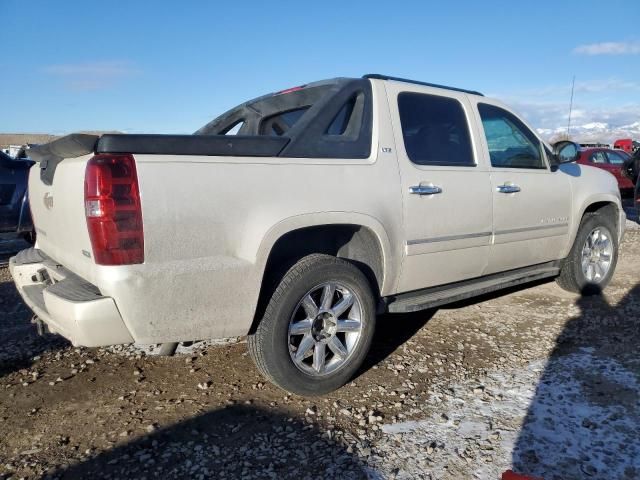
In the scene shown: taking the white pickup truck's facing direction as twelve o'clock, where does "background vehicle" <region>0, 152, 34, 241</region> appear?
The background vehicle is roughly at 9 o'clock from the white pickup truck.

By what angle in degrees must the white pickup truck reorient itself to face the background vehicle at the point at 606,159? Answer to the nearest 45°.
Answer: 0° — it already faces it

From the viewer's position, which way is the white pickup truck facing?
facing away from the viewer and to the right of the viewer
